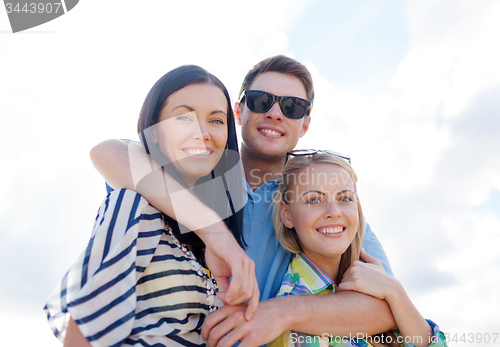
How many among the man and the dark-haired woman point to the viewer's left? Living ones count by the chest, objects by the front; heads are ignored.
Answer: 0

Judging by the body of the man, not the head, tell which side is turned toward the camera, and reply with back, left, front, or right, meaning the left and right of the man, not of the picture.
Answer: front

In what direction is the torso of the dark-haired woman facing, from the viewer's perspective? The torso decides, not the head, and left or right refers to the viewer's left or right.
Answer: facing the viewer and to the right of the viewer

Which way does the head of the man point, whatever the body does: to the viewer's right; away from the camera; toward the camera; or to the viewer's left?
toward the camera

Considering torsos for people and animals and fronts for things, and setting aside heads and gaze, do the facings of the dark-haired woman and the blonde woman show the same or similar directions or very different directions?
same or similar directions

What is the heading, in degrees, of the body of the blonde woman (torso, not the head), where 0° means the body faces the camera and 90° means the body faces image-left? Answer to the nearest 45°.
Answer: approximately 315°
